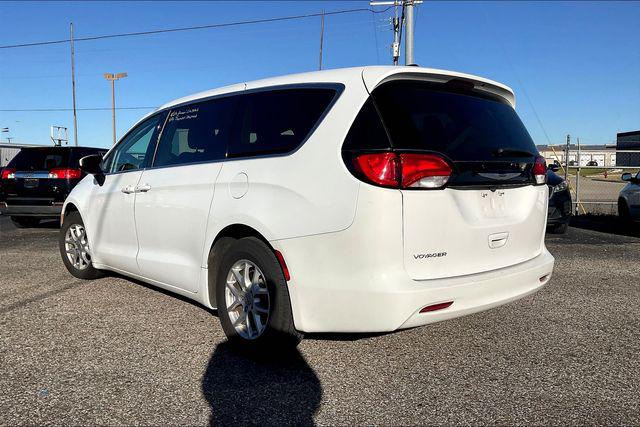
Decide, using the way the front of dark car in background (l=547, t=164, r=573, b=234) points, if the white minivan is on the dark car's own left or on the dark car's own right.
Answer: on the dark car's own right

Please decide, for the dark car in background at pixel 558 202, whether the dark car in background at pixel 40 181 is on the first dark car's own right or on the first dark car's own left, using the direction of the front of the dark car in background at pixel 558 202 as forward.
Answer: on the first dark car's own right

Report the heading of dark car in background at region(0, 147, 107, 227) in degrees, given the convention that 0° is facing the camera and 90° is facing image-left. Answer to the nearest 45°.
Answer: approximately 225°

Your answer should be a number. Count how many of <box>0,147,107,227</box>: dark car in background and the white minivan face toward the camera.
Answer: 0

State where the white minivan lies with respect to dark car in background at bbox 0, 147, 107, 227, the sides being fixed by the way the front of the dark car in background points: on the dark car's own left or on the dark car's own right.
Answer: on the dark car's own right

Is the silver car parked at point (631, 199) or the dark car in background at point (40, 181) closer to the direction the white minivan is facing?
the dark car in background

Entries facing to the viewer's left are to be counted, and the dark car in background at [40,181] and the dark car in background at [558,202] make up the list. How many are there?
0

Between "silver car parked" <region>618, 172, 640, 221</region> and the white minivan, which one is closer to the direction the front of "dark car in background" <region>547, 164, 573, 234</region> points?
the white minivan

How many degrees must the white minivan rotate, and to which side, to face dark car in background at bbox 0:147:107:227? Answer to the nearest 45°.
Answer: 0° — it already faces it

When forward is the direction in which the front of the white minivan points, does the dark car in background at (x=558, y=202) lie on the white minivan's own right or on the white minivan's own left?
on the white minivan's own right

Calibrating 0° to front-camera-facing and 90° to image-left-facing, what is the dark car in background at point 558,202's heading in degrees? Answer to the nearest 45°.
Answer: approximately 315°

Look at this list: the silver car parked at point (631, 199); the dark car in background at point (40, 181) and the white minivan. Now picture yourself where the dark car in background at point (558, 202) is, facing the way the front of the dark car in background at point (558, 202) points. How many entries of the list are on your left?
1

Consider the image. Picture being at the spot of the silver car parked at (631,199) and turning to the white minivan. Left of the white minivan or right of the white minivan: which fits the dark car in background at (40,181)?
right

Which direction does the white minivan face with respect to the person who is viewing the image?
facing away from the viewer and to the left of the viewer

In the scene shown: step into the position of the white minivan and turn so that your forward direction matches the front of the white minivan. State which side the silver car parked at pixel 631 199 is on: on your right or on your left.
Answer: on your right

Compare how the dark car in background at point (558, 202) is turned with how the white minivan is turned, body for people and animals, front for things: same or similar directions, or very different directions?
very different directions
